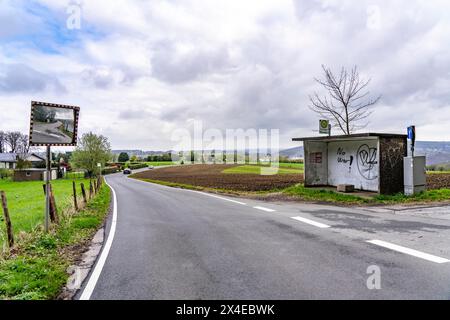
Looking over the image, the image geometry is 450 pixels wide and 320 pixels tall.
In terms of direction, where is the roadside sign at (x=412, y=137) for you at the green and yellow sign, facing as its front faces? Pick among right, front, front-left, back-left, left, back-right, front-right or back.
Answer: front-left

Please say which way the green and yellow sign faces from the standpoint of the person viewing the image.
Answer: facing the viewer
